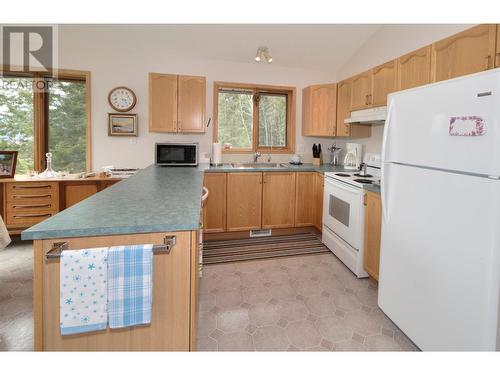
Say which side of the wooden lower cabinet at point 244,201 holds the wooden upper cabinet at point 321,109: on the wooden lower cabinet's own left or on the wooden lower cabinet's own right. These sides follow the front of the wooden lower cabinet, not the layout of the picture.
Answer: on the wooden lower cabinet's own left

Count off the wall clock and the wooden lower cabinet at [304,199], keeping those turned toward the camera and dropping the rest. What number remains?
2

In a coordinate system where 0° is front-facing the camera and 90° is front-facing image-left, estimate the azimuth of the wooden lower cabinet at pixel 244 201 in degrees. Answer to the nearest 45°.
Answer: approximately 0°

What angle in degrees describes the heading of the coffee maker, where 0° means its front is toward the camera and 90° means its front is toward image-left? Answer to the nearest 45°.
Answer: approximately 45°
